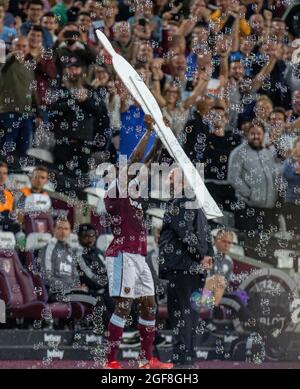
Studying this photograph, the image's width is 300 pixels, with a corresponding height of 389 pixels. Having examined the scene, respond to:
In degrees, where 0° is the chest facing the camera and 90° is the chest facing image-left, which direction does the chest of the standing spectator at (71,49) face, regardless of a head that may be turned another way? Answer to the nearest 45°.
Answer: approximately 0°

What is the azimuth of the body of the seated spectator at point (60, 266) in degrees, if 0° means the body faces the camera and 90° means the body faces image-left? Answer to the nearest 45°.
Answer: approximately 315°

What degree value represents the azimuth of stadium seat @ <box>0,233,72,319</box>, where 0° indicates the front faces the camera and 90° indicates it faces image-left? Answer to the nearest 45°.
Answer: approximately 315°

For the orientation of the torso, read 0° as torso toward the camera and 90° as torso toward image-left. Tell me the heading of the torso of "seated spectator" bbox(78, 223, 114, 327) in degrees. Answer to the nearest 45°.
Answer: approximately 315°

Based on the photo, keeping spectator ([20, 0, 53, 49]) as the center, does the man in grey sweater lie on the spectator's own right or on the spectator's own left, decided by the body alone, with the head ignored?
on the spectator's own left
